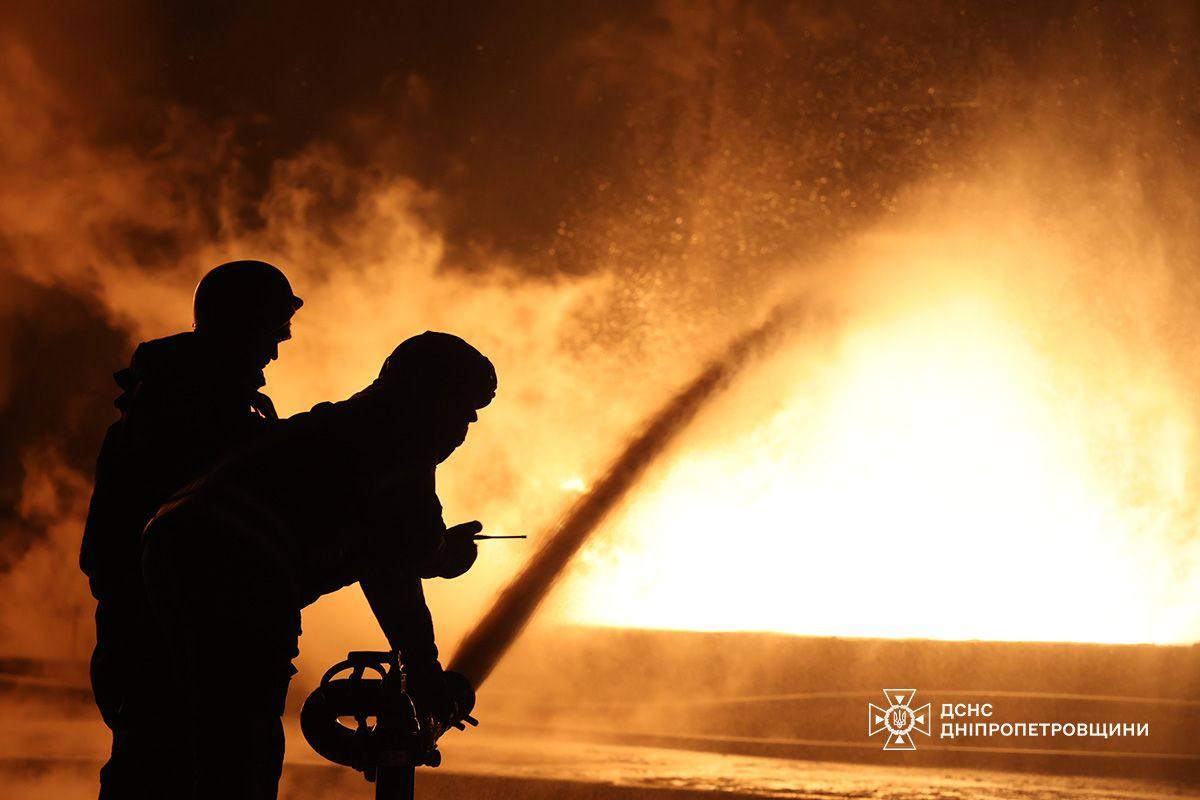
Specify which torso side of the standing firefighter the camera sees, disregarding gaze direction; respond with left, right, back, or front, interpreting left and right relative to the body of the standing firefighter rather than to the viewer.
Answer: right

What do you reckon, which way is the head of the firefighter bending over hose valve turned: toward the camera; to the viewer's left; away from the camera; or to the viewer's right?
to the viewer's right

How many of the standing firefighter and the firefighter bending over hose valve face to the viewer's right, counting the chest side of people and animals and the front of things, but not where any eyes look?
2

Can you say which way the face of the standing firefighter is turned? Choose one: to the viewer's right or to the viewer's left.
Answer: to the viewer's right

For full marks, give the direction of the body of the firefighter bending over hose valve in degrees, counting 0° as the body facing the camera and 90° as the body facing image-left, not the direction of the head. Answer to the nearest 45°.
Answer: approximately 270°
